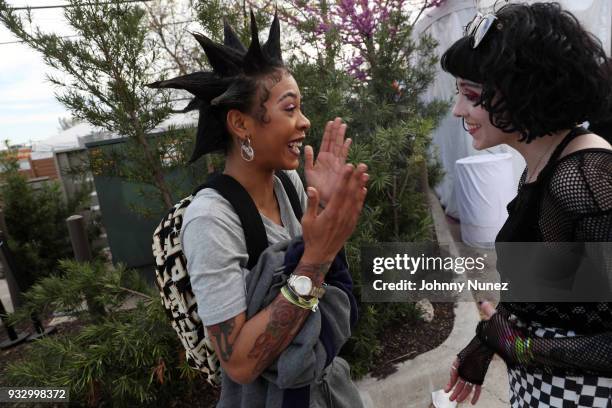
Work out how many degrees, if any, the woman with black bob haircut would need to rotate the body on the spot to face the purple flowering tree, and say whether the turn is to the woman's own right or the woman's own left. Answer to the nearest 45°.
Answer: approximately 45° to the woman's own right

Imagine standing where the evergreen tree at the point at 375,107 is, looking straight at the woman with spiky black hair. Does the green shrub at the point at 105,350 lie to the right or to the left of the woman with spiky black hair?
right

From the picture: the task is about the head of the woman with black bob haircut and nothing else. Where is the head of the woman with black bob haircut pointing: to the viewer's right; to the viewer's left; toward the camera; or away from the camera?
to the viewer's left

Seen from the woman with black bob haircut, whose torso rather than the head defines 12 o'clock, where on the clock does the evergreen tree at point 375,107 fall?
The evergreen tree is roughly at 2 o'clock from the woman with black bob haircut.

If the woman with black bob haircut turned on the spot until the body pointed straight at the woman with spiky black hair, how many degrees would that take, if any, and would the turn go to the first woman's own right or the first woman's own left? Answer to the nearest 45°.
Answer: approximately 45° to the first woman's own left

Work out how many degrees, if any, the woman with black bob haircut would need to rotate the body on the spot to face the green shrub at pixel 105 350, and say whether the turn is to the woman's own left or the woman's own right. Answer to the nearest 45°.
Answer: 0° — they already face it

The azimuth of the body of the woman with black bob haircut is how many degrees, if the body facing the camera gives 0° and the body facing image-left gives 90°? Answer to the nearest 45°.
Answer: approximately 90°

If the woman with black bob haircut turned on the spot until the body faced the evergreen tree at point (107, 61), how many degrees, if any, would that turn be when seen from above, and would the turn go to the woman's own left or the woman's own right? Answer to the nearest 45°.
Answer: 0° — they already face it

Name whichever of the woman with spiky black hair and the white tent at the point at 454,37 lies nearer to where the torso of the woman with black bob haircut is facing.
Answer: the woman with spiky black hair

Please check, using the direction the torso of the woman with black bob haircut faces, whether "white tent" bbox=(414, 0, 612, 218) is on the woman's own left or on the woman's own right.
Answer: on the woman's own right
